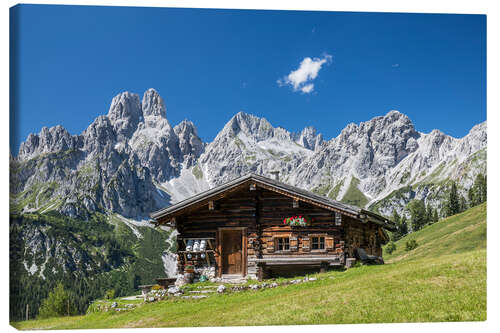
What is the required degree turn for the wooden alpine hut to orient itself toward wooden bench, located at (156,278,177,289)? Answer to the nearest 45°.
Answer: approximately 90° to its right

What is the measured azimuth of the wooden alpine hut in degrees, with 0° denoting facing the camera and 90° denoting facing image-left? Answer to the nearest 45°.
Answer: approximately 0°
